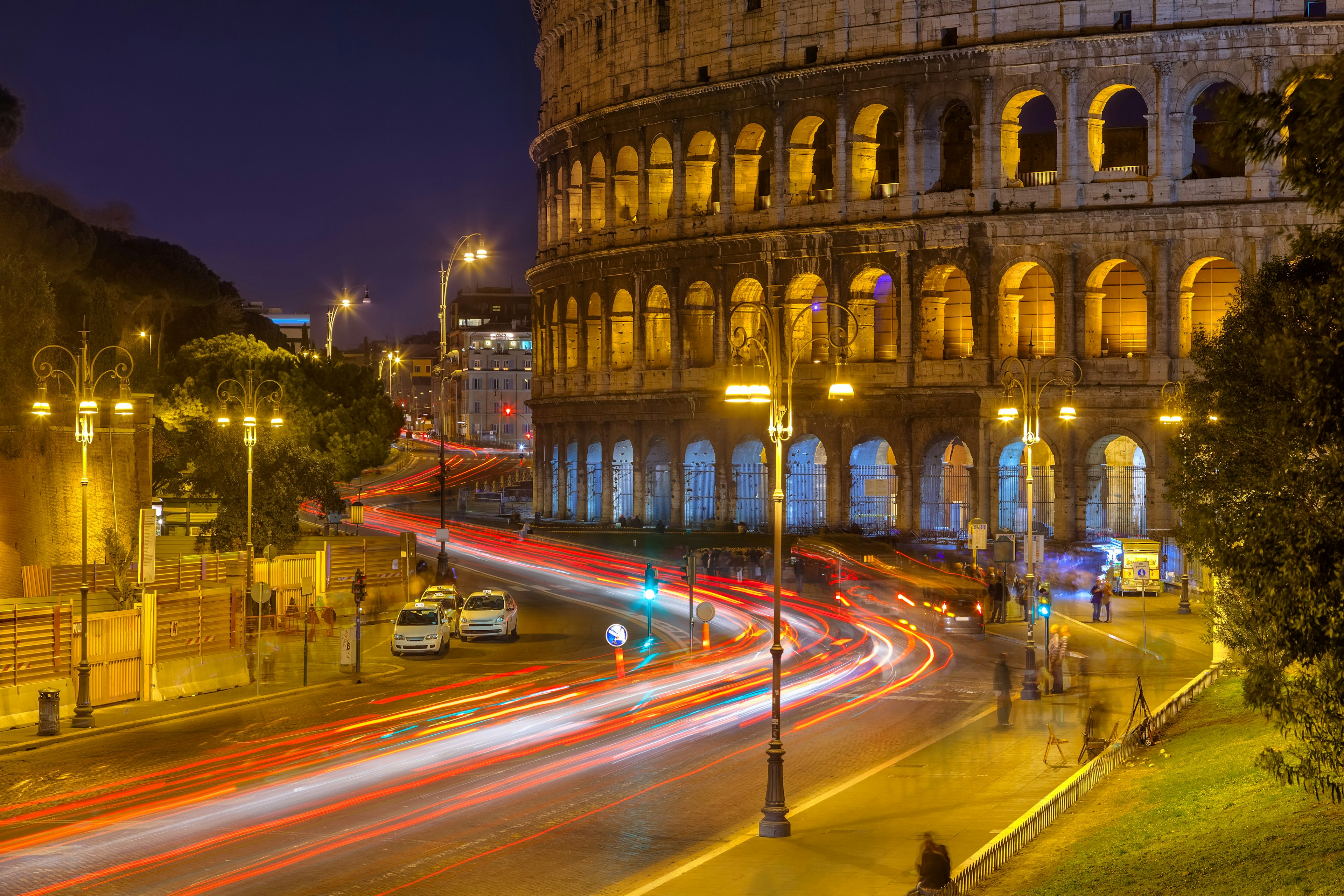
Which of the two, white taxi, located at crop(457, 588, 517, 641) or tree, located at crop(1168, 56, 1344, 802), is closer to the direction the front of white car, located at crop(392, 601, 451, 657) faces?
the tree

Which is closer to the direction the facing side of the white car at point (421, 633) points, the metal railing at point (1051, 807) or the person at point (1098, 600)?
the metal railing

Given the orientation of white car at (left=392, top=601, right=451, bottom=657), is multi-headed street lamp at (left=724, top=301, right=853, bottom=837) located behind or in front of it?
in front

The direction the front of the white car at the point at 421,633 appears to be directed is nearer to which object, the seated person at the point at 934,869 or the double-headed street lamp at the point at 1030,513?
the seated person

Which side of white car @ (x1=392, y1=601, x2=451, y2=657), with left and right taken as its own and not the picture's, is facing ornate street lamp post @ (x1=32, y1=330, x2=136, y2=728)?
front

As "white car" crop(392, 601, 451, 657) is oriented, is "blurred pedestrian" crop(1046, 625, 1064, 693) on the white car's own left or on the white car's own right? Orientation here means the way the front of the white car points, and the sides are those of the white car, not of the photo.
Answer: on the white car's own left

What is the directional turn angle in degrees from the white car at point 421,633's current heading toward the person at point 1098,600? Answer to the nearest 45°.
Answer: approximately 90° to its left

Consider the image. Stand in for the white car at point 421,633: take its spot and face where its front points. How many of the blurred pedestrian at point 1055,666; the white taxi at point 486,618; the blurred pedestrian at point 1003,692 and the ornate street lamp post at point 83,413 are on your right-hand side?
1

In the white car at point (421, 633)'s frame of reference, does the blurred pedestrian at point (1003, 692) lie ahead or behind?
ahead

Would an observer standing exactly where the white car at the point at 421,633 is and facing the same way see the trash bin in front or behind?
in front

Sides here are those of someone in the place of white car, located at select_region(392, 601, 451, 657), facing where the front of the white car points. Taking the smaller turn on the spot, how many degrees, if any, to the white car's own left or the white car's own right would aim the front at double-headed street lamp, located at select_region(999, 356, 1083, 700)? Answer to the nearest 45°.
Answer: approximately 90° to the white car's own left

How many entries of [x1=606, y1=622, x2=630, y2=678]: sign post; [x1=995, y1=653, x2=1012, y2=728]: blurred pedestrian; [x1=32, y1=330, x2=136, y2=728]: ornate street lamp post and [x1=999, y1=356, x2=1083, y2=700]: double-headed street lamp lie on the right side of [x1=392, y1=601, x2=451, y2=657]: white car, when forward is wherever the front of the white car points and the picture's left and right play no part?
1

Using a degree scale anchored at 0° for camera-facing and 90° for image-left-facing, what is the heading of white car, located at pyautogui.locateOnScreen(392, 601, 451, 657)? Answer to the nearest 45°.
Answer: approximately 0°

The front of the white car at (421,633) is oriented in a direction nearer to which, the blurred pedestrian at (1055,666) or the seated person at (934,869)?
the seated person

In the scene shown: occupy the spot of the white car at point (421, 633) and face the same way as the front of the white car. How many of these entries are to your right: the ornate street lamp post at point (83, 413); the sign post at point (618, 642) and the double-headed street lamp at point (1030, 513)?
1
